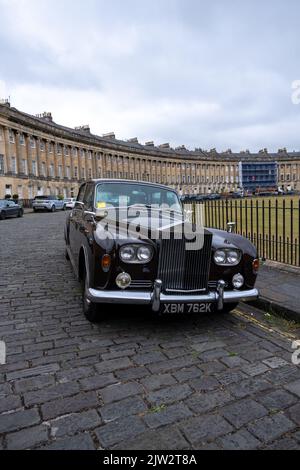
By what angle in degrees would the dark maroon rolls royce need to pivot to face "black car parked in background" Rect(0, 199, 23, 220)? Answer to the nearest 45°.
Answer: approximately 180°

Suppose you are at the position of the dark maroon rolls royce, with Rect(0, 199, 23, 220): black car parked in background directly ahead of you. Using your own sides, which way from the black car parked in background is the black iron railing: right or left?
right

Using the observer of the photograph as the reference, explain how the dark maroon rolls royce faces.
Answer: facing the viewer and to the right of the viewer

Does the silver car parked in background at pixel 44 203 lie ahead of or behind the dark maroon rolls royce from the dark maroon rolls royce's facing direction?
behind

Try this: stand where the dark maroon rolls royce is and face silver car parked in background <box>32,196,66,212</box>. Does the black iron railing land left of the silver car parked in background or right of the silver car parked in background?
right

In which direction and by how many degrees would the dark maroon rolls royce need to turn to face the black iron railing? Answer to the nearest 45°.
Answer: approximately 90° to its left
